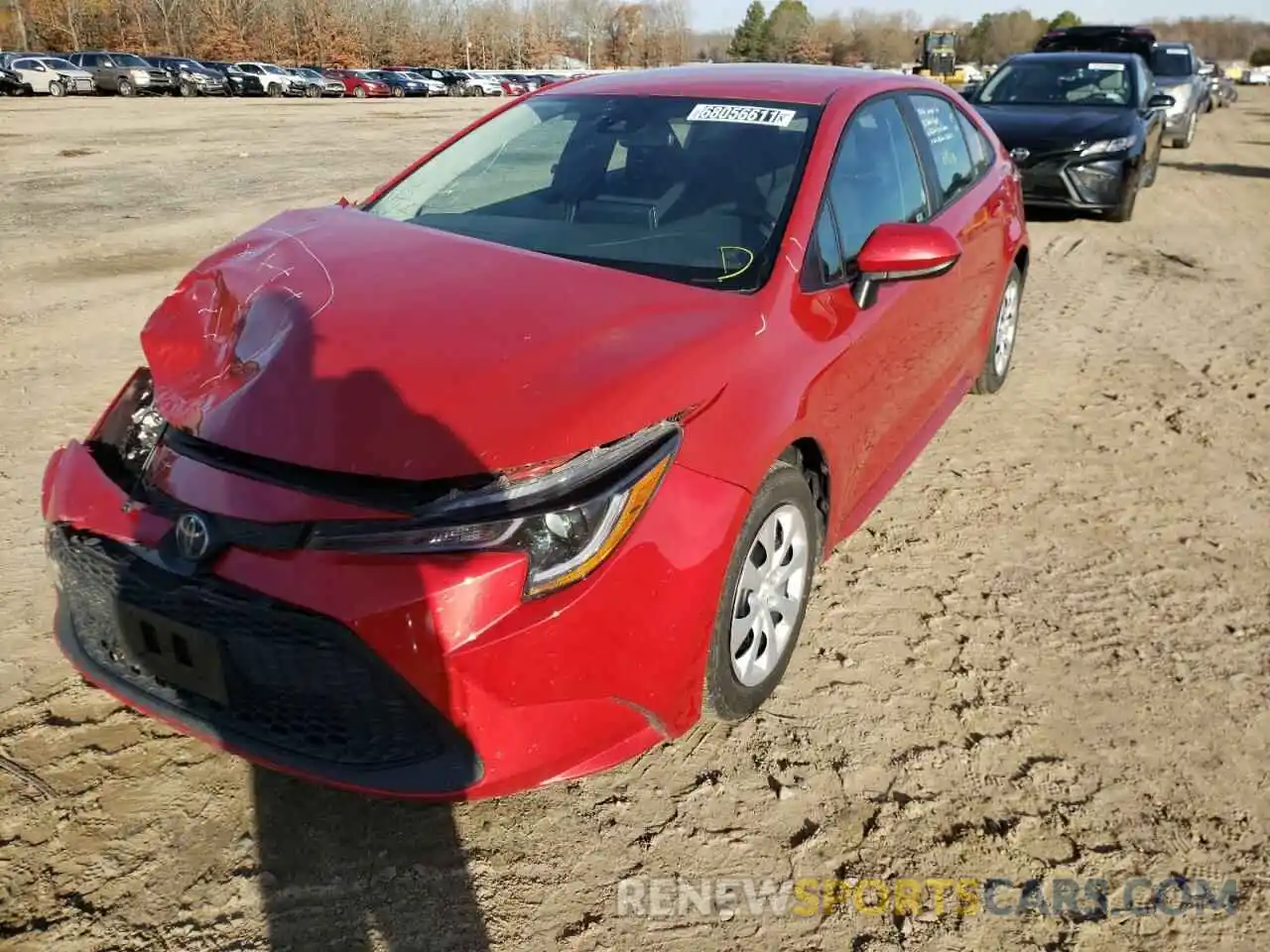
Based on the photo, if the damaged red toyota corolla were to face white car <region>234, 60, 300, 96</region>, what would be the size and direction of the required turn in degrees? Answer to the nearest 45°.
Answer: approximately 135° to its right

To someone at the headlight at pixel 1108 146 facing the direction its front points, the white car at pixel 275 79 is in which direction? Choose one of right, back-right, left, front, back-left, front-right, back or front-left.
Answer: right

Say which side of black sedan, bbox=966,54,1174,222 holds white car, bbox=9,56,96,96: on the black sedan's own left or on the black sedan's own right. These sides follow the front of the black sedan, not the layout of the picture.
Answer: on the black sedan's own right

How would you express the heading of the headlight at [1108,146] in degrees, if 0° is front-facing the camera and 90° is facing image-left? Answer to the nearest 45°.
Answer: approximately 45°

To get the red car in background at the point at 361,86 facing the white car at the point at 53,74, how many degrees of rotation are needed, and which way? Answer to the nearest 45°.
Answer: approximately 90° to its right

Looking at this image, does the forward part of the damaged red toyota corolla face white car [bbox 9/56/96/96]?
no

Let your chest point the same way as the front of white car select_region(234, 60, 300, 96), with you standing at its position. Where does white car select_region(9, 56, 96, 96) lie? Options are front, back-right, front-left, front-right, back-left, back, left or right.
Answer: right

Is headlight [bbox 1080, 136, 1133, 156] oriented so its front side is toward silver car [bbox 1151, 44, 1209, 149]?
no

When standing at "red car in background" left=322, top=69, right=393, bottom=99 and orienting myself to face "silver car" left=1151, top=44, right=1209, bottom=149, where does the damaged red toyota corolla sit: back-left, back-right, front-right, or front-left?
front-right

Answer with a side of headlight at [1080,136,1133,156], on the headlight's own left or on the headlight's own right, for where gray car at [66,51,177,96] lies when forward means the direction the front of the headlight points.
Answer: on the headlight's own right

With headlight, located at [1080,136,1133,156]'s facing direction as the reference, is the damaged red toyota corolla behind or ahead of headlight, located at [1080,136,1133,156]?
ahead

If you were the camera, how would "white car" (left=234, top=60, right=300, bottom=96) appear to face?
facing the viewer and to the right of the viewer

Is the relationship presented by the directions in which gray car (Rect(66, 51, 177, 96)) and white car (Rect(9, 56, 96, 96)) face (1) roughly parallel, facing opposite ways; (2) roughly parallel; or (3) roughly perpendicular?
roughly parallel

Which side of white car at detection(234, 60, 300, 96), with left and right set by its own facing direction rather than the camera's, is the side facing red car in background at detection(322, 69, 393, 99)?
left
